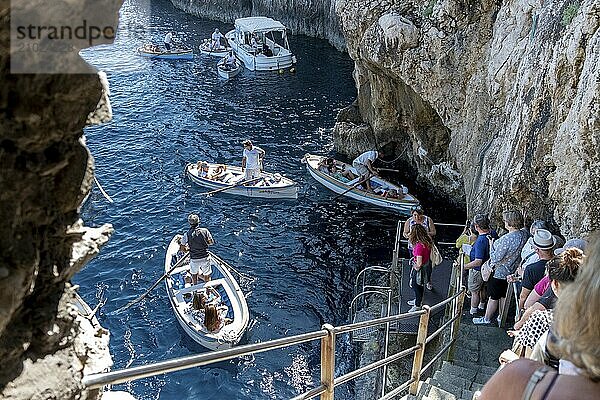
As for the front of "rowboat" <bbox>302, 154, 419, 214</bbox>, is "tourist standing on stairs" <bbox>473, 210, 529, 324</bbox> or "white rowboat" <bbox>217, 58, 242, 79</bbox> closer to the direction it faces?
the tourist standing on stairs

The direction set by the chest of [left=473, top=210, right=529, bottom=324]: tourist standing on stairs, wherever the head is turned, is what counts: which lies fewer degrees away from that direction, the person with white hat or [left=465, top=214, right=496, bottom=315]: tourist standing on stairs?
the tourist standing on stairs

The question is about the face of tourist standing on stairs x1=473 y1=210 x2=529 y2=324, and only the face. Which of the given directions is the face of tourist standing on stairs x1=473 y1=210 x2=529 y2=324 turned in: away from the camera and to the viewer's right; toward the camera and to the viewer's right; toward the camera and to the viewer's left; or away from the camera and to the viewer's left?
away from the camera and to the viewer's left

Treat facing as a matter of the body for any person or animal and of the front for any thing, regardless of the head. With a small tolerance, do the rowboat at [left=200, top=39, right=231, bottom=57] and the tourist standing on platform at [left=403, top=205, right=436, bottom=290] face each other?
no

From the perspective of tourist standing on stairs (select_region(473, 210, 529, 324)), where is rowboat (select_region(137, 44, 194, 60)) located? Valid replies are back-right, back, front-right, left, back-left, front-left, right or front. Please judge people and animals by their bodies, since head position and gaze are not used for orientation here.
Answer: front

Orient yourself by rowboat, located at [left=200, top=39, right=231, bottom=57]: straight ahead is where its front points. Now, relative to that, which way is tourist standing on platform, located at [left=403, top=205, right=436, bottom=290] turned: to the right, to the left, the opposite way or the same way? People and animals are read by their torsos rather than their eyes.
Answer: to the right

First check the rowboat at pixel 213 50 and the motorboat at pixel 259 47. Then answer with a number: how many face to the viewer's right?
1

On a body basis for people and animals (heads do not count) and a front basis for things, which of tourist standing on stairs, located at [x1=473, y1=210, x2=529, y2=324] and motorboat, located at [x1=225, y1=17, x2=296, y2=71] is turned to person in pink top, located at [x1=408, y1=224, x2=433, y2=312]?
the tourist standing on stairs
